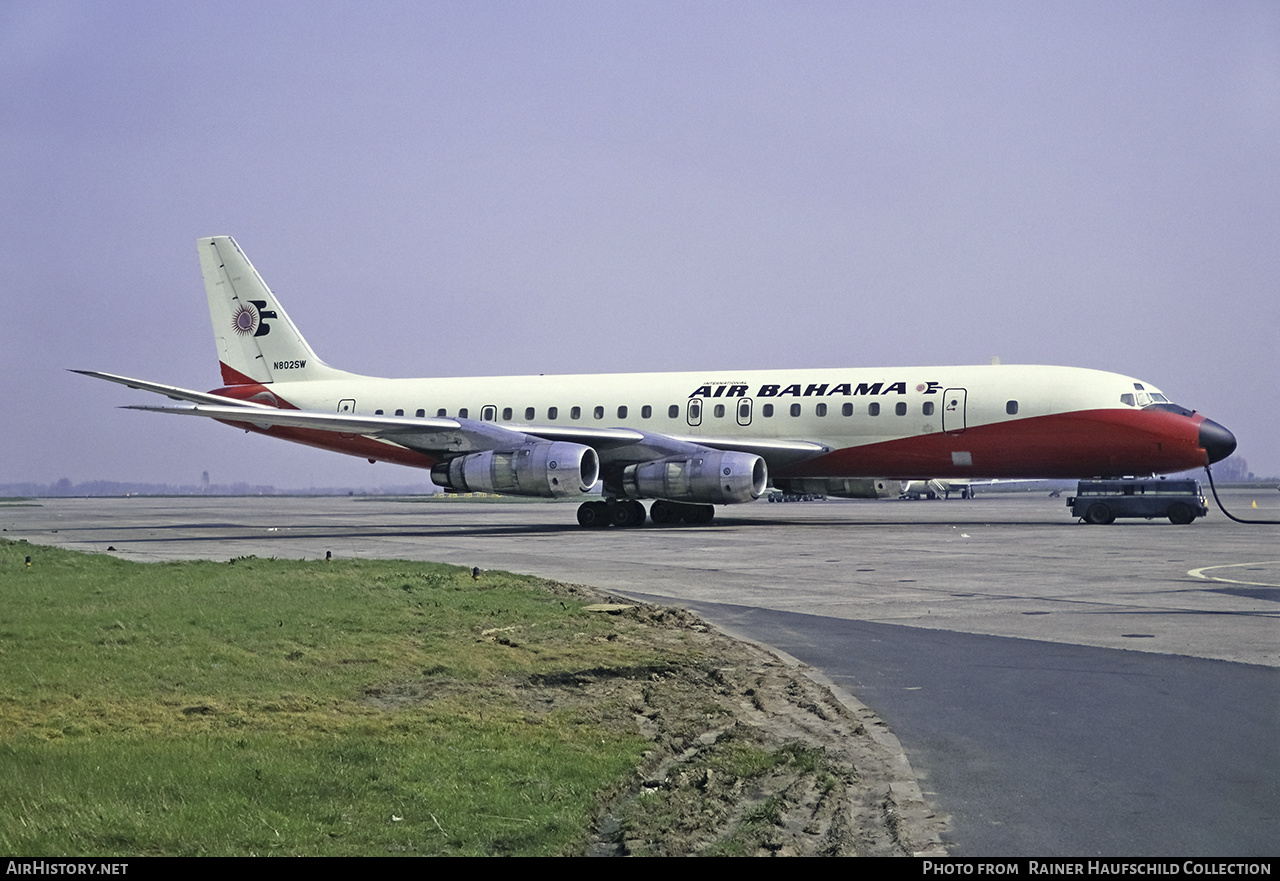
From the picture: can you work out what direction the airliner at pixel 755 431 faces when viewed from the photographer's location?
facing the viewer and to the right of the viewer
